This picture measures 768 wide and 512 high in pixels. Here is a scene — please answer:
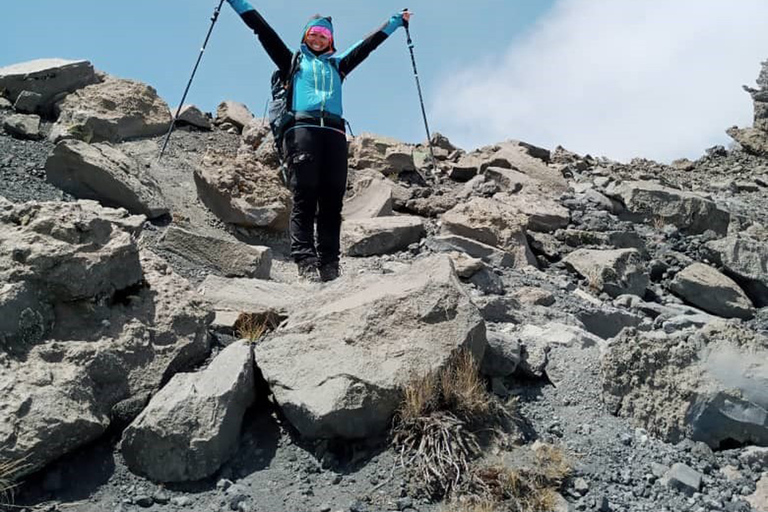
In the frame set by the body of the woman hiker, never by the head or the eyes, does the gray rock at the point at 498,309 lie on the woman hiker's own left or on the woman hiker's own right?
on the woman hiker's own left

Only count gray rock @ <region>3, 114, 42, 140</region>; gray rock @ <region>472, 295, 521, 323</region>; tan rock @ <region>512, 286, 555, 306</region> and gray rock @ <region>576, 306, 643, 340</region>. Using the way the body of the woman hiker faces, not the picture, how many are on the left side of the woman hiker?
3

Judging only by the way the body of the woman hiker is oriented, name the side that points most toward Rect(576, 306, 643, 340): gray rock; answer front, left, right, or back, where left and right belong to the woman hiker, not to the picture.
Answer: left

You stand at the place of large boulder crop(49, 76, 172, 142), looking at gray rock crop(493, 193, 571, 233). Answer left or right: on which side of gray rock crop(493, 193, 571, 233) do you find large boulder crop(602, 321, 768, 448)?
right

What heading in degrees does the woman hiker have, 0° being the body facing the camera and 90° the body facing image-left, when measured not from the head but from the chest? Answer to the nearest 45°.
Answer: approximately 0°

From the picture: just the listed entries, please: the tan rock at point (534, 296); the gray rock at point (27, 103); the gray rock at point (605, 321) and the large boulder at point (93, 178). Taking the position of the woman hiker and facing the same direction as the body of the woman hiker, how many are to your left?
2

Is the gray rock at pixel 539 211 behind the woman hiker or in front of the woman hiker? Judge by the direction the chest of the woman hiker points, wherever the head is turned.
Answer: behind

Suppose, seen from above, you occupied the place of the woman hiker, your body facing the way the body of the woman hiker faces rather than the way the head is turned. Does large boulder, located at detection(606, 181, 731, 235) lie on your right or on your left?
on your left

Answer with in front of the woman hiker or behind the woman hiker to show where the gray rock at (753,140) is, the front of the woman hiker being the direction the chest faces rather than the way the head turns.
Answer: behind

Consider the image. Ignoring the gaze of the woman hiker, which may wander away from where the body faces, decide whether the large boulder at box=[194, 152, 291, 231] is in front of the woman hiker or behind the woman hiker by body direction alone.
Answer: behind

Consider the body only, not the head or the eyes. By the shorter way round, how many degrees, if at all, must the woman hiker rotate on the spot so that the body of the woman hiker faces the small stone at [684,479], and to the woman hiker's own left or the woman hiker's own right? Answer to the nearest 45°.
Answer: approximately 45° to the woman hiker's own left
